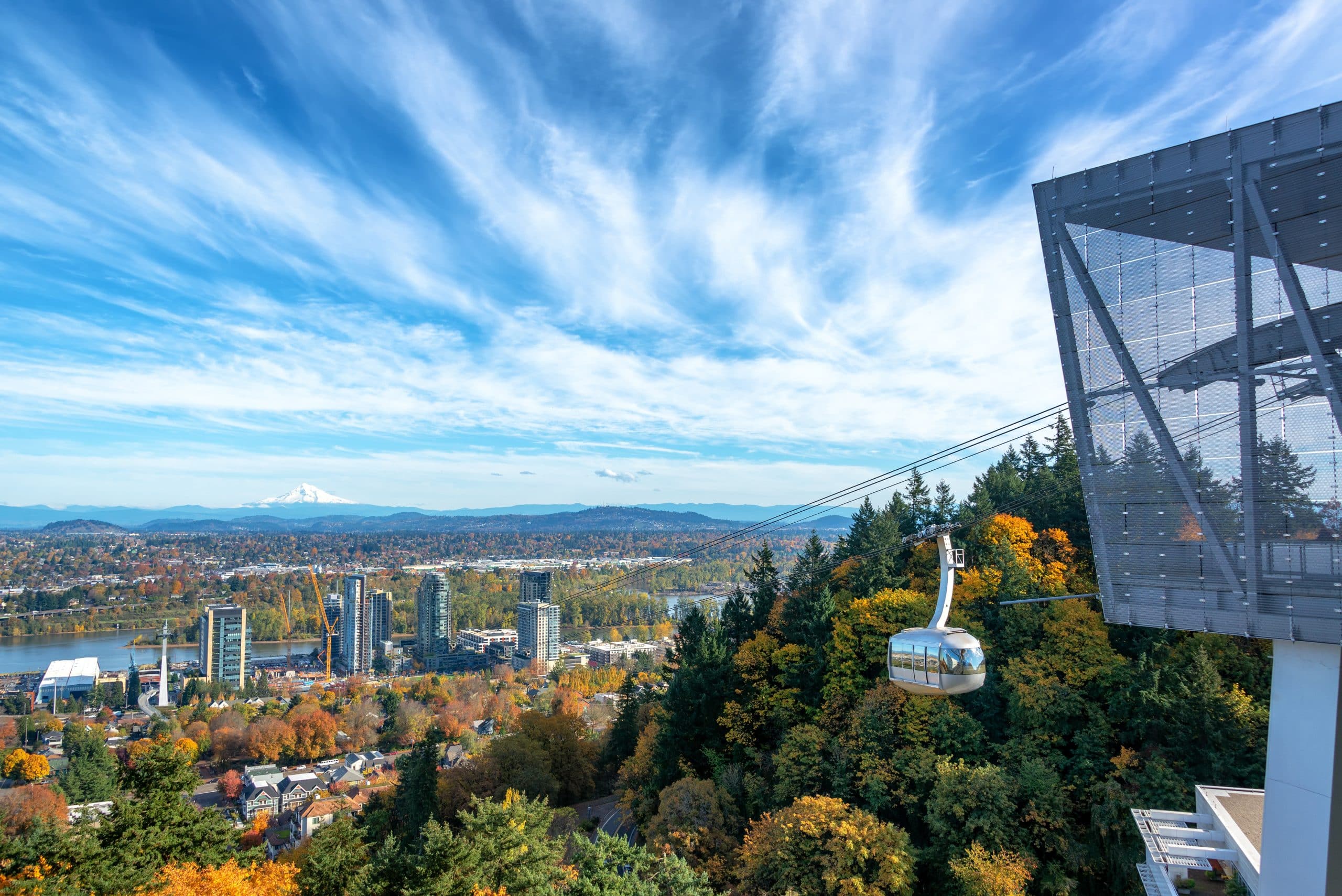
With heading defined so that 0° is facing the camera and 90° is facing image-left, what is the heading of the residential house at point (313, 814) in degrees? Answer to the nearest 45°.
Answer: approximately 45°

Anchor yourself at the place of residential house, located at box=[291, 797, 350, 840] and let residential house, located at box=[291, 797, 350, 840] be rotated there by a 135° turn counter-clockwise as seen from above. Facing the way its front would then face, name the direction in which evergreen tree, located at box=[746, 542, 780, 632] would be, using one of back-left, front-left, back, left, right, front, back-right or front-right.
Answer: front-right

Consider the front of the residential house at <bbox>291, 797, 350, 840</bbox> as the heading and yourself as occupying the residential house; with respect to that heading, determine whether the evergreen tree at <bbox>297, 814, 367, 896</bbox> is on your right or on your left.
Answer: on your left

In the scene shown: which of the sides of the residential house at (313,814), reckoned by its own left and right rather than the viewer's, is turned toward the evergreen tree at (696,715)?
left

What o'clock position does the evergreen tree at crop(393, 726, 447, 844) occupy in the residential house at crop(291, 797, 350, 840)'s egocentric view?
The evergreen tree is roughly at 10 o'clock from the residential house.

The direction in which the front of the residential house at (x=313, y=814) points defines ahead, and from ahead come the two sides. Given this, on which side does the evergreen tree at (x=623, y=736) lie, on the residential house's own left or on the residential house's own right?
on the residential house's own left

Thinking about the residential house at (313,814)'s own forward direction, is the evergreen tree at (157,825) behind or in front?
in front

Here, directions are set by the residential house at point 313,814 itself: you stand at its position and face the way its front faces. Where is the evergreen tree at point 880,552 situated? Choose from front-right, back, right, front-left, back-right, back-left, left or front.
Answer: left

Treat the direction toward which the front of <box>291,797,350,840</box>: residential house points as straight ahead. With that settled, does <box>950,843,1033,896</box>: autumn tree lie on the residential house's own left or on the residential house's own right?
on the residential house's own left

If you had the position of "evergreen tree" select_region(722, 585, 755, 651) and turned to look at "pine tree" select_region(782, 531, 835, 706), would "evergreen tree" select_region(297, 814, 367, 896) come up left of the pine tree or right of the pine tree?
right

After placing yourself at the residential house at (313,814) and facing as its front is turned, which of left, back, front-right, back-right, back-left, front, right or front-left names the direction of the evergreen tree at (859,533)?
left

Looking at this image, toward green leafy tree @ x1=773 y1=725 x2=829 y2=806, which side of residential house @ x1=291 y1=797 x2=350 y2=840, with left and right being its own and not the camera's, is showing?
left

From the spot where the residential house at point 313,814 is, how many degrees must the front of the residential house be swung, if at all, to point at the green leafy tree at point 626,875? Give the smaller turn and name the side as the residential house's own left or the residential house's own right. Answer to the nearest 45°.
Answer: approximately 45° to the residential house's own left

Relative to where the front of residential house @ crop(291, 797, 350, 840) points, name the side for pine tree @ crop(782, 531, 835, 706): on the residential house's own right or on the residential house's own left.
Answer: on the residential house's own left
